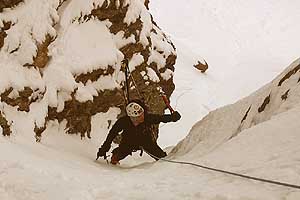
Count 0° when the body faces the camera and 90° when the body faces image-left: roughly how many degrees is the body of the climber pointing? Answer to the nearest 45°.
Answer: approximately 0°

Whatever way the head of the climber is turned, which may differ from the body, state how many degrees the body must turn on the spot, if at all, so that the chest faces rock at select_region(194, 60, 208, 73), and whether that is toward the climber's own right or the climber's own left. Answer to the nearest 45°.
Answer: approximately 180°
